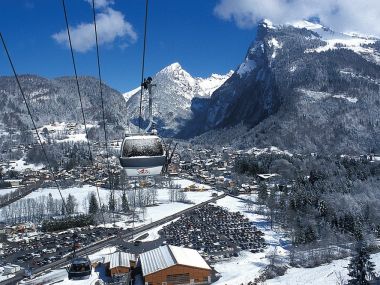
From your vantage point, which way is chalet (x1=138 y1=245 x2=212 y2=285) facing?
toward the camera

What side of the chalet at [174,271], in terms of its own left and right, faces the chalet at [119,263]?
right

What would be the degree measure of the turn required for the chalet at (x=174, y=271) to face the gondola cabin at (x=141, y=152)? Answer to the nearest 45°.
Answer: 0° — it already faces it
